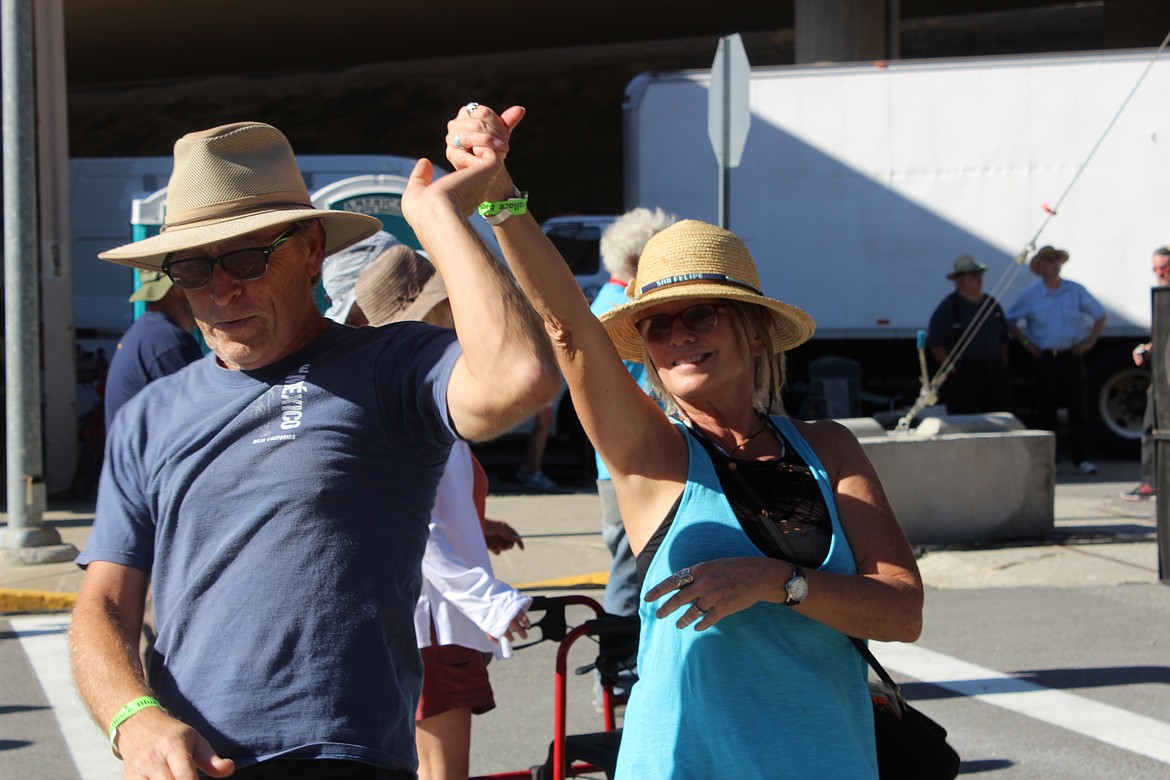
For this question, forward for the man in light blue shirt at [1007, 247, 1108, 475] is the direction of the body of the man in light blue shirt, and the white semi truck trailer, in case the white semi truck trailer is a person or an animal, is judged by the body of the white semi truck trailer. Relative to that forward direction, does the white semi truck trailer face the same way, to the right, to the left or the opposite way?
to the right

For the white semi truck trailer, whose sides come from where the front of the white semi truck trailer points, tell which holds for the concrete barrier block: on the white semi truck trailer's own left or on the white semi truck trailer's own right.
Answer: on the white semi truck trailer's own left

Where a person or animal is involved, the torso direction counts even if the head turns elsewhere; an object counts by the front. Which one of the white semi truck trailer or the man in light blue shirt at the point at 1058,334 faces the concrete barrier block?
the man in light blue shirt

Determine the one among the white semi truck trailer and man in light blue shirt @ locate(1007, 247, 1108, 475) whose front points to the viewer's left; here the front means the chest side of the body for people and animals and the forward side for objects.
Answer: the white semi truck trailer

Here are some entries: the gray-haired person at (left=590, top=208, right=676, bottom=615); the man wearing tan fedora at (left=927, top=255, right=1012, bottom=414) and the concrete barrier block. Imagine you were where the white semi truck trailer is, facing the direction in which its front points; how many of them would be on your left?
3

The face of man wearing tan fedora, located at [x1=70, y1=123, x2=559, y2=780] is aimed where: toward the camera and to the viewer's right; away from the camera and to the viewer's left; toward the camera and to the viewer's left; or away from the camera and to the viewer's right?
toward the camera and to the viewer's left

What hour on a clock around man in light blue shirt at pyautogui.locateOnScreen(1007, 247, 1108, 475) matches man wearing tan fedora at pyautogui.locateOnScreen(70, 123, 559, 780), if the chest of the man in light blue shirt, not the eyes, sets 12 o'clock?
The man wearing tan fedora is roughly at 12 o'clock from the man in light blue shirt.

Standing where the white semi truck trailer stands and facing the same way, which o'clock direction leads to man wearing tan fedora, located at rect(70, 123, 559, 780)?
The man wearing tan fedora is roughly at 9 o'clock from the white semi truck trailer.

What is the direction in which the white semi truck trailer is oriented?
to the viewer's left

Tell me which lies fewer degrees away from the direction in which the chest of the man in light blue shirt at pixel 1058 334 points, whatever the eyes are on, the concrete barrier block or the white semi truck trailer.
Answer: the concrete barrier block

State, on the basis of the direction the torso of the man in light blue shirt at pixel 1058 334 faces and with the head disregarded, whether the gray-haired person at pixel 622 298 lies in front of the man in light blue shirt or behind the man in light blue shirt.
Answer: in front

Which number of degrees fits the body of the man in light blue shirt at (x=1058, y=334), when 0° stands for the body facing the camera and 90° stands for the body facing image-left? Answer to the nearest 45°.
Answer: approximately 0°

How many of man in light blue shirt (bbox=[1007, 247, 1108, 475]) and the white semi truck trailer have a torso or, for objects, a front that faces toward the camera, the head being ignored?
1
